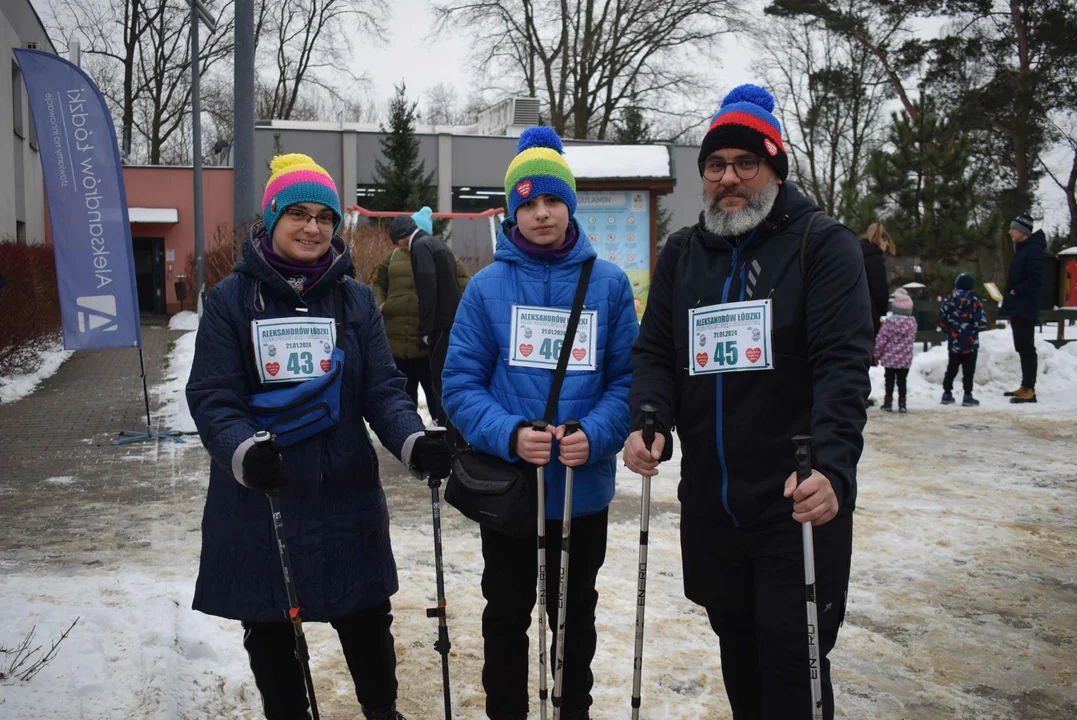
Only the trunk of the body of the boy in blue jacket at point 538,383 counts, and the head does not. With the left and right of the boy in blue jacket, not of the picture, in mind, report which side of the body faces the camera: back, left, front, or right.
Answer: front

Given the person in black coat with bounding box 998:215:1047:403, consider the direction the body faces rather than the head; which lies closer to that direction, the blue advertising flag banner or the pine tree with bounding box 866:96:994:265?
the blue advertising flag banner

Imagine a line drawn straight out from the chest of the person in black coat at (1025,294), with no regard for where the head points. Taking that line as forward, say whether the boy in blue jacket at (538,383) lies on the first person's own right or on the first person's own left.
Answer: on the first person's own left

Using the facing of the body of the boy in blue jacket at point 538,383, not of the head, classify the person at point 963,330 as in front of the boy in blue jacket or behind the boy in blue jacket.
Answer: behind

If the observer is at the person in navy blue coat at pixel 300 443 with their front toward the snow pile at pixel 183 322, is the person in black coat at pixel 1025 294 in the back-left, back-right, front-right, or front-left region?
front-right

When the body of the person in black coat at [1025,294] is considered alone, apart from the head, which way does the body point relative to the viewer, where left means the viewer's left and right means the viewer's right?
facing to the left of the viewer

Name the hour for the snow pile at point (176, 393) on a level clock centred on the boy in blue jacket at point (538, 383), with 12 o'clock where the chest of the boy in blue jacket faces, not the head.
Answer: The snow pile is roughly at 5 o'clock from the boy in blue jacket.

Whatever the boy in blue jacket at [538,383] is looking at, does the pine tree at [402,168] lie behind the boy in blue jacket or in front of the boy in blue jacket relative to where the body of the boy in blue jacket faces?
behind

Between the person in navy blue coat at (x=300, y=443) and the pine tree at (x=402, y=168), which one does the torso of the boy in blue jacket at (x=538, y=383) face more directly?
the person in navy blue coat

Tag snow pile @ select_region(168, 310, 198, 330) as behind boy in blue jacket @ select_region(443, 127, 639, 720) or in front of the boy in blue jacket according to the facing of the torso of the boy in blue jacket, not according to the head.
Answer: behind
